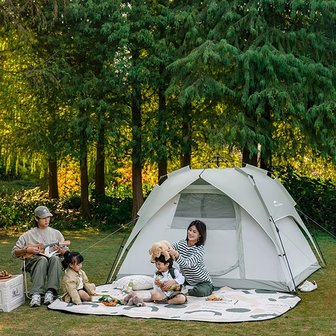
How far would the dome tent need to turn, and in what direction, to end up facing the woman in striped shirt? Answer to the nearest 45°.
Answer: approximately 45° to its right

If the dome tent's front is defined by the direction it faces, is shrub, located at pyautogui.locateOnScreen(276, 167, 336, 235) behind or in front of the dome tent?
behind

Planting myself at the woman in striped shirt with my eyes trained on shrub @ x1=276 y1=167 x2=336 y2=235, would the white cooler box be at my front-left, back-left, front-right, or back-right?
back-left

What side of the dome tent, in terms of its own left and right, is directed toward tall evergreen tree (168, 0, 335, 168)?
back

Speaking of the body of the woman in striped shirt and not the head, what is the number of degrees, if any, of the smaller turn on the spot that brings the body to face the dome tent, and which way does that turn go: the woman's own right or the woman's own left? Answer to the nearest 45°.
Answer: approximately 180°

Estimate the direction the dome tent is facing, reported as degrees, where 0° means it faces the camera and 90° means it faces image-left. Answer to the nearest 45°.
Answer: approximately 0°

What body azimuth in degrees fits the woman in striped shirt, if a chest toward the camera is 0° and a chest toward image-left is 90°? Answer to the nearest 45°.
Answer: approximately 45°

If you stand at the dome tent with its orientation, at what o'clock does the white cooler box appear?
The white cooler box is roughly at 2 o'clock from the dome tent.

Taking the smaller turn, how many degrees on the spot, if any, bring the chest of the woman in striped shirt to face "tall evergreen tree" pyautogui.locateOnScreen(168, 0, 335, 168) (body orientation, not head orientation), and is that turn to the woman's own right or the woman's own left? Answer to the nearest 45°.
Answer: approximately 135° to the woman's own right

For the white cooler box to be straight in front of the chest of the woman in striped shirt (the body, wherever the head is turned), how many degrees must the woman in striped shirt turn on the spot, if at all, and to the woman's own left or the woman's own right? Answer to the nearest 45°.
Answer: approximately 45° to the woman's own right
